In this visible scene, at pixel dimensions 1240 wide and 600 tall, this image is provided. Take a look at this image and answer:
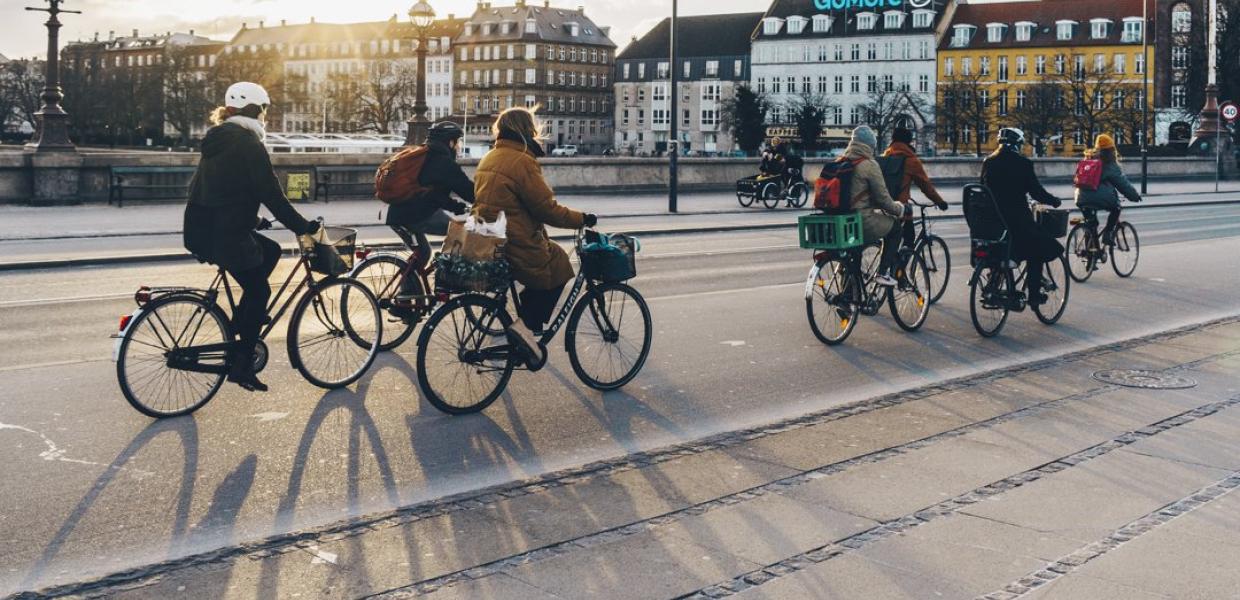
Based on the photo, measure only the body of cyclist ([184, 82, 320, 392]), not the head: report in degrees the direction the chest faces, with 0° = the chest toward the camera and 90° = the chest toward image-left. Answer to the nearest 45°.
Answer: approximately 225°

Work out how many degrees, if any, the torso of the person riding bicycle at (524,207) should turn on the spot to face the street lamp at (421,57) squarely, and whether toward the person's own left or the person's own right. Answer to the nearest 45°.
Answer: approximately 45° to the person's own left

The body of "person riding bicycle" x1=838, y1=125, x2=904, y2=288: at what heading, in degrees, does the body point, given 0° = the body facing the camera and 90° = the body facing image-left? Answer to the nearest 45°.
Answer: approximately 225°

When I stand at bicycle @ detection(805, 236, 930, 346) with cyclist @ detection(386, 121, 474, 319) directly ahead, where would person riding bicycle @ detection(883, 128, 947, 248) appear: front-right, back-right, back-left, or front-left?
back-right

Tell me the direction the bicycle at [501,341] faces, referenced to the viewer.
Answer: facing away from the viewer and to the right of the viewer

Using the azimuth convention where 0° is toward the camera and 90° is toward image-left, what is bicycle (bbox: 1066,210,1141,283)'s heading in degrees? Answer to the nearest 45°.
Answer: approximately 225°

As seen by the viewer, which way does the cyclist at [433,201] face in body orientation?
to the viewer's right

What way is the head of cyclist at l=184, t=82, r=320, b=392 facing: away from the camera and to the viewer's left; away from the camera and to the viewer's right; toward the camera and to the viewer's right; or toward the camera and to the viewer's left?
away from the camera and to the viewer's right

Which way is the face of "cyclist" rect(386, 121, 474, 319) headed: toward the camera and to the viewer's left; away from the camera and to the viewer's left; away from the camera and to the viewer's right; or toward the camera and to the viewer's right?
away from the camera and to the viewer's right

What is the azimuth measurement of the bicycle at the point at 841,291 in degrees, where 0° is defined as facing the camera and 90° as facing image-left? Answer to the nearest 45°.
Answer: approximately 225°
